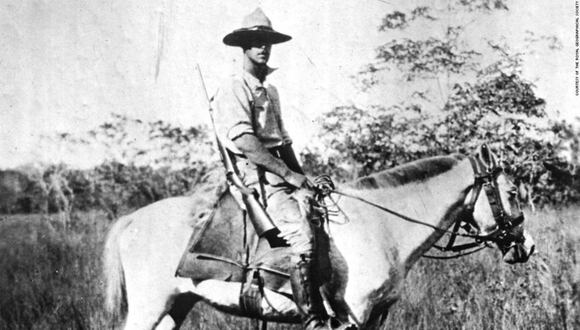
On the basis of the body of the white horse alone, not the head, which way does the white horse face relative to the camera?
to the viewer's right
